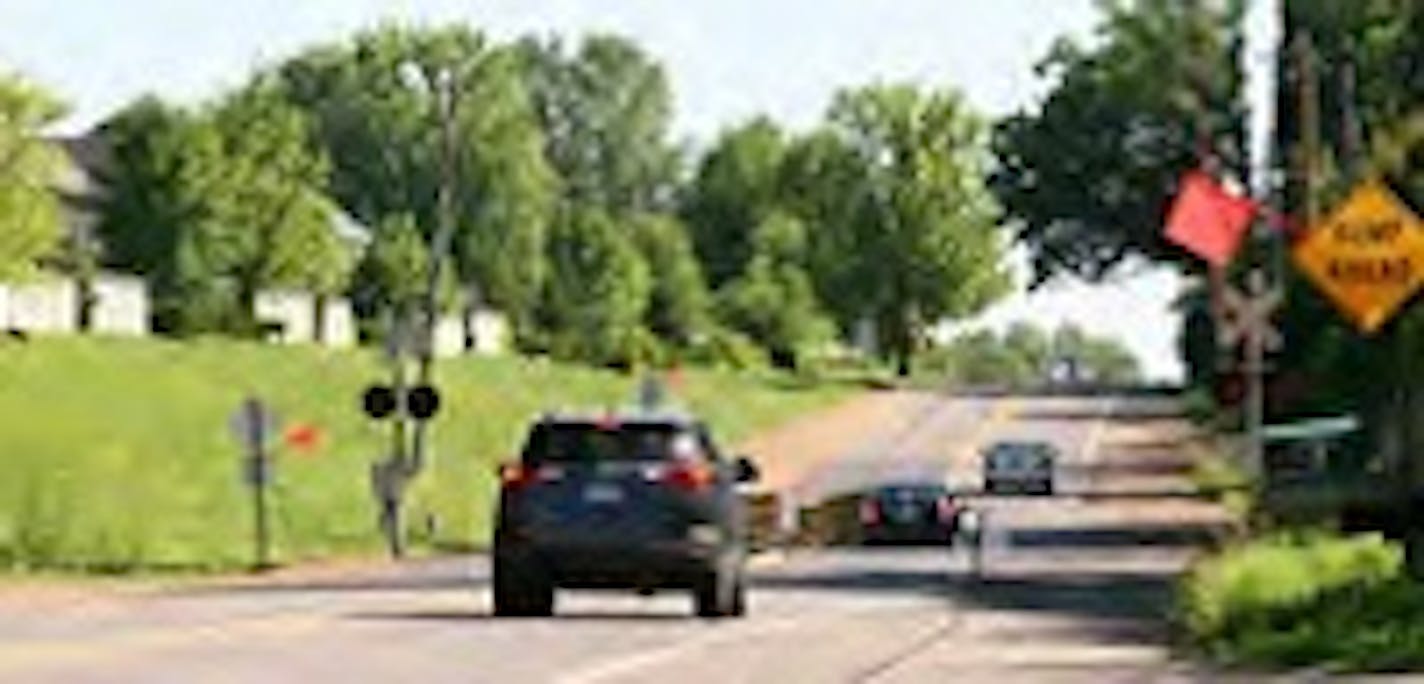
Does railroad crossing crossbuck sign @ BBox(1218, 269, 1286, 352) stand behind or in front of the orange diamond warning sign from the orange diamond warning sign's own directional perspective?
behind

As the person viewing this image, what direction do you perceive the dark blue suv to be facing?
facing away from the viewer

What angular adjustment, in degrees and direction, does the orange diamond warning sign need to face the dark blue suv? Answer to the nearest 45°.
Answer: approximately 90° to its right

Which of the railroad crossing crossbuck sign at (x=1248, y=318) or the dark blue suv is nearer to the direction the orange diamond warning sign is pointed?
the dark blue suv

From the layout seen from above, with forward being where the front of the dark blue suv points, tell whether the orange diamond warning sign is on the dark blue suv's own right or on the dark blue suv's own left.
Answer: on the dark blue suv's own right

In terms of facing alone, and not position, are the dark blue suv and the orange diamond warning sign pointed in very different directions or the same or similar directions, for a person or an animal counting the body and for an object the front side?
very different directions

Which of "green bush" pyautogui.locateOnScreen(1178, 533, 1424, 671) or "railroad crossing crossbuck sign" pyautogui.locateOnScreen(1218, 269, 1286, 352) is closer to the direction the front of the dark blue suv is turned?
the railroad crossing crossbuck sign

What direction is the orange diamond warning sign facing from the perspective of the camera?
toward the camera

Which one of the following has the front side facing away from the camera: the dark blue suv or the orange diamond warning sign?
the dark blue suv
